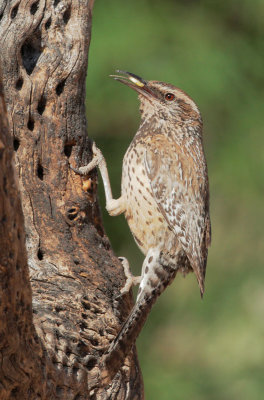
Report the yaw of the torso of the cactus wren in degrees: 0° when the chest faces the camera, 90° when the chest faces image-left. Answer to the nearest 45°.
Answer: approximately 90°
